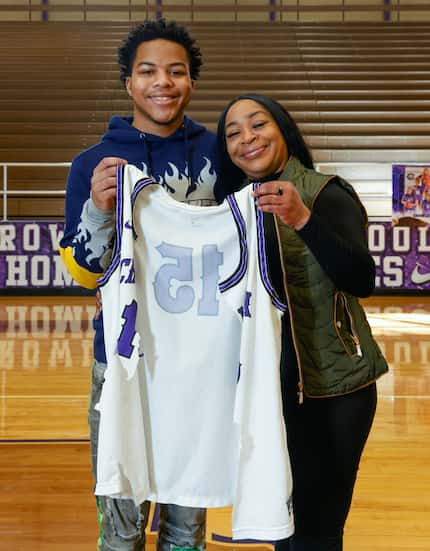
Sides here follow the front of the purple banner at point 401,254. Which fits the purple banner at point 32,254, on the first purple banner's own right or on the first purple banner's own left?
on the first purple banner's own right

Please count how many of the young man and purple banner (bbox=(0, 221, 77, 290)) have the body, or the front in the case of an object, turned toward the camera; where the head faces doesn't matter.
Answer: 2

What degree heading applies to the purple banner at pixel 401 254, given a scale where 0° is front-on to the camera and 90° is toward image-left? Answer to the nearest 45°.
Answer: approximately 0°

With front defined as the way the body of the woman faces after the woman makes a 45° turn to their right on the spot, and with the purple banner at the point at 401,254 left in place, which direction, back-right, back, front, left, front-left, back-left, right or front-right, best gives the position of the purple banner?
right

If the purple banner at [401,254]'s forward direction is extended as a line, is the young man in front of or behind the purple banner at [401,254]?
in front

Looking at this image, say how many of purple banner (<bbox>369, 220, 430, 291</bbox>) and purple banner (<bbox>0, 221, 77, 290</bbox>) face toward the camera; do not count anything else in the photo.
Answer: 2

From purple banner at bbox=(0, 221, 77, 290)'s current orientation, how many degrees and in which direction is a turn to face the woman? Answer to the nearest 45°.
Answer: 0° — it already faces them

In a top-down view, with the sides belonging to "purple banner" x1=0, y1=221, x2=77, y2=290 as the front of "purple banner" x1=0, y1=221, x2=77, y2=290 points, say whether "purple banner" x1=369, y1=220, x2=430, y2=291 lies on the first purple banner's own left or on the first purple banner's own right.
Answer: on the first purple banner's own left
